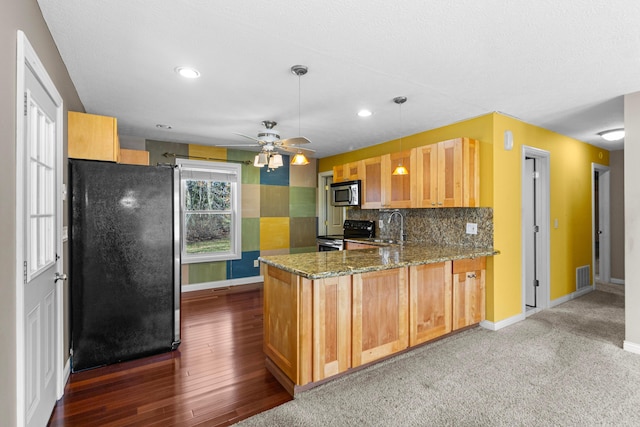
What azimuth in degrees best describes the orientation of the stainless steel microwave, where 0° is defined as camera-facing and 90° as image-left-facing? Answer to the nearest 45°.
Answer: approximately 45°

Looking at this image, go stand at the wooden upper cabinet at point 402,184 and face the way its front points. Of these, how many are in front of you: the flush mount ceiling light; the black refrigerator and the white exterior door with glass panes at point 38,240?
2

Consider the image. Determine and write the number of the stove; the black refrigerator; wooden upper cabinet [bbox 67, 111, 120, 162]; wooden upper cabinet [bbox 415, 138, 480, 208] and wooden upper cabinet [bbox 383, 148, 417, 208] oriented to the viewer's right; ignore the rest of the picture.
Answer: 2

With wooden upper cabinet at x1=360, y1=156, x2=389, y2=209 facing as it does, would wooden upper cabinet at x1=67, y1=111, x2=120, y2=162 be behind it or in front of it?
in front

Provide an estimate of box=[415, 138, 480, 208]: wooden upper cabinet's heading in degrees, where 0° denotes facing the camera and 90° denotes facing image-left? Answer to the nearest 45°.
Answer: approximately 45°

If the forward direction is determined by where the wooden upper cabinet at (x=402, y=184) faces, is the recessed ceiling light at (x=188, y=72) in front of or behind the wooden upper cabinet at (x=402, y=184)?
in front

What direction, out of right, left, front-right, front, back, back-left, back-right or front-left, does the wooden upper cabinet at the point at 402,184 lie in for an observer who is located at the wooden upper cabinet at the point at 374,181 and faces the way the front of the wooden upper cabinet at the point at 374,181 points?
left

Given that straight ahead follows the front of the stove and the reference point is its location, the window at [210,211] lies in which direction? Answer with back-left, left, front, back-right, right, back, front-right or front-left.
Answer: front-right
